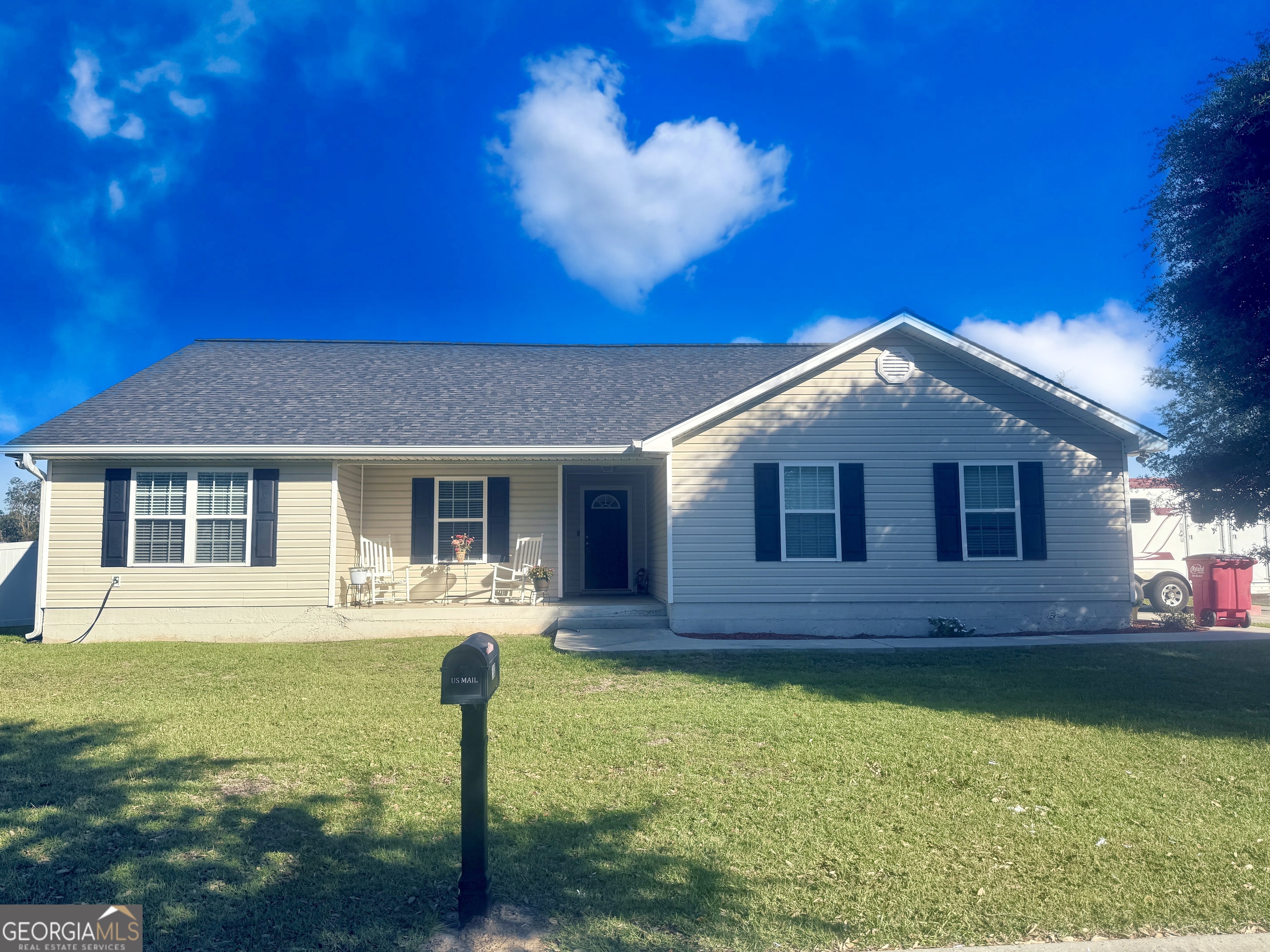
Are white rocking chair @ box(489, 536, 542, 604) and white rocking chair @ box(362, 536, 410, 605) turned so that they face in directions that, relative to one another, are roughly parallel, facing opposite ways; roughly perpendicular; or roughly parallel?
roughly perpendicular

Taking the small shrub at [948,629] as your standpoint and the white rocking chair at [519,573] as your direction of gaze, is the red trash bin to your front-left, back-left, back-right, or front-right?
back-right

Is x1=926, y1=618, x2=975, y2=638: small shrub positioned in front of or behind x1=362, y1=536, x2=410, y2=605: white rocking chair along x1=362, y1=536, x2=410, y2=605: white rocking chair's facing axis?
in front

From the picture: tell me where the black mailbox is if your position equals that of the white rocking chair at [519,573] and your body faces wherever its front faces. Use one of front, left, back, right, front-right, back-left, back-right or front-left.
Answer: front-left

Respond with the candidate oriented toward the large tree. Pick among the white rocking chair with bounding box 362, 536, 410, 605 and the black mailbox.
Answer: the white rocking chair

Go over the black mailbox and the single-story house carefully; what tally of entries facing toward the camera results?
2

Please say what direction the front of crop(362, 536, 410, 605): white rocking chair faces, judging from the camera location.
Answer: facing the viewer and to the right of the viewer

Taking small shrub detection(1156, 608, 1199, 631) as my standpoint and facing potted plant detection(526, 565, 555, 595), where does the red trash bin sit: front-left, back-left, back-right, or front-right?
back-right

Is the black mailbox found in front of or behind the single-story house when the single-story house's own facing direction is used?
in front

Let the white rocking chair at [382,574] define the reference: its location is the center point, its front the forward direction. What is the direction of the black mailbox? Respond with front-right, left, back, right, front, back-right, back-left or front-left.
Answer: front-right

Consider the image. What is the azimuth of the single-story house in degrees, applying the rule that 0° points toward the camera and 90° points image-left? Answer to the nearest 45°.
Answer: approximately 0°
